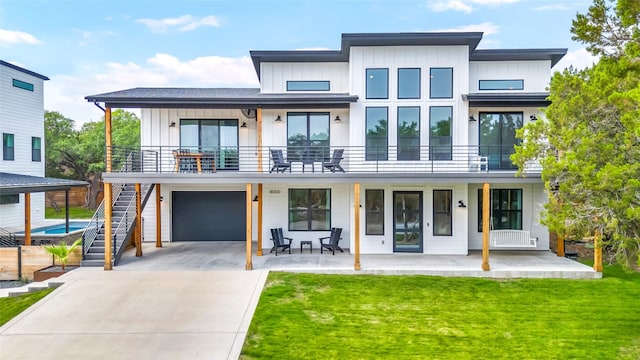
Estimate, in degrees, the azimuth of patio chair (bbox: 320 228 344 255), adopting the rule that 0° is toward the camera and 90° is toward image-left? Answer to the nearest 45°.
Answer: approximately 45°

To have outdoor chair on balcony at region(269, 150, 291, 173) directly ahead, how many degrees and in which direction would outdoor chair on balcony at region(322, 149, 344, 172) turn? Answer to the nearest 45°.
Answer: approximately 45° to its right

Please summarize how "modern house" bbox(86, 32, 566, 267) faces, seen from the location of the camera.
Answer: facing the viewer

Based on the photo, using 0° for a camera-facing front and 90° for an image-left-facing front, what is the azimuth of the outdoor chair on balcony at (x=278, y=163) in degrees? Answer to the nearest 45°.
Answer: approximately 315°

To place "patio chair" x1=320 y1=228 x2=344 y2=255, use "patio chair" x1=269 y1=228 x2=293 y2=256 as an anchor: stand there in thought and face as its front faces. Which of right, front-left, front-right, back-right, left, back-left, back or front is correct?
front-left

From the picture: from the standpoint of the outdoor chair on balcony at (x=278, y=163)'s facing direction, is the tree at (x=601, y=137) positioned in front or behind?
in front

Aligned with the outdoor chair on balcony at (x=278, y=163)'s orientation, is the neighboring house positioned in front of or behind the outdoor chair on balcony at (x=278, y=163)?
behind

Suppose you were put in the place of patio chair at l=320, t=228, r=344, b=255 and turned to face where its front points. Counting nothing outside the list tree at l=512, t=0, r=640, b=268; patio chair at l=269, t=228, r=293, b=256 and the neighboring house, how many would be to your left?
1

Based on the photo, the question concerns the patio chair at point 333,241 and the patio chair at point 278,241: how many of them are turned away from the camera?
0

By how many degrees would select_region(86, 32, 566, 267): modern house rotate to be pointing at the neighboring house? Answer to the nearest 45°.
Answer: approximately 90° to its right

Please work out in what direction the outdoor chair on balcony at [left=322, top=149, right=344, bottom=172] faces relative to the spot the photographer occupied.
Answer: facing the viewer and to the left of the viewer

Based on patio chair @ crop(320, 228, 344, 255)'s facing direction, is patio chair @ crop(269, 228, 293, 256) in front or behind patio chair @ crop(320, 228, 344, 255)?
in front

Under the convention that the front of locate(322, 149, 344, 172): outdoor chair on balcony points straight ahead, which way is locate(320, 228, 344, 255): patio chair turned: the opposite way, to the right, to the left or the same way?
the same way

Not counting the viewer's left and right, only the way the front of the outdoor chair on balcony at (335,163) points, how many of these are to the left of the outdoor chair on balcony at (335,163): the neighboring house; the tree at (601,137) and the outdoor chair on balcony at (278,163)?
1
